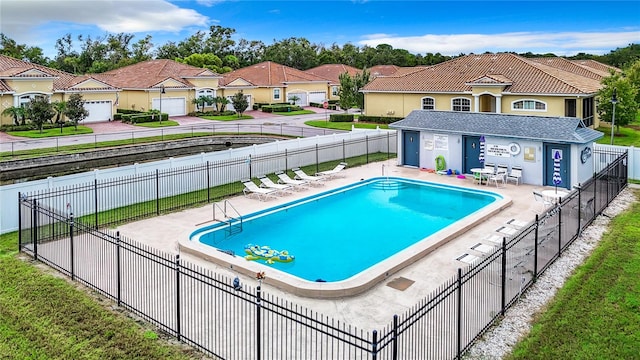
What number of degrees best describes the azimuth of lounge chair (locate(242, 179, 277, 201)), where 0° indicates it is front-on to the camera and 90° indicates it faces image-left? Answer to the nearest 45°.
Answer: approximately 315°

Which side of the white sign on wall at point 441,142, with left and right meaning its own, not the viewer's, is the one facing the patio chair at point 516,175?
left

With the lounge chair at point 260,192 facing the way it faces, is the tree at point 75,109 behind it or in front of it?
behind

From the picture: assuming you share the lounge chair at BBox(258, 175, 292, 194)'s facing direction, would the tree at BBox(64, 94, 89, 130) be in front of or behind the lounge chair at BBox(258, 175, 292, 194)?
behind

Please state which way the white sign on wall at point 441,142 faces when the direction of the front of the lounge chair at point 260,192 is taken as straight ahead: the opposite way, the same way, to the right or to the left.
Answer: to the right

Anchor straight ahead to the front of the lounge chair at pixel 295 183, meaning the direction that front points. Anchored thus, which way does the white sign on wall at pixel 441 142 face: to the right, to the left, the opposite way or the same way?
to the right

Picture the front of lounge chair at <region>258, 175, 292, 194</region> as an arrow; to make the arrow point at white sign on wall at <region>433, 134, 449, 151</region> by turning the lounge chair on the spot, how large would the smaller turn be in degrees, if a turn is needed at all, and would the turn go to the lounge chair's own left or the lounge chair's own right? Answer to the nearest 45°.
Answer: approximately 90° to the lounge chair's own left

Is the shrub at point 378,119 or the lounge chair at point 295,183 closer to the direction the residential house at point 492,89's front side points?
the lounge chair
